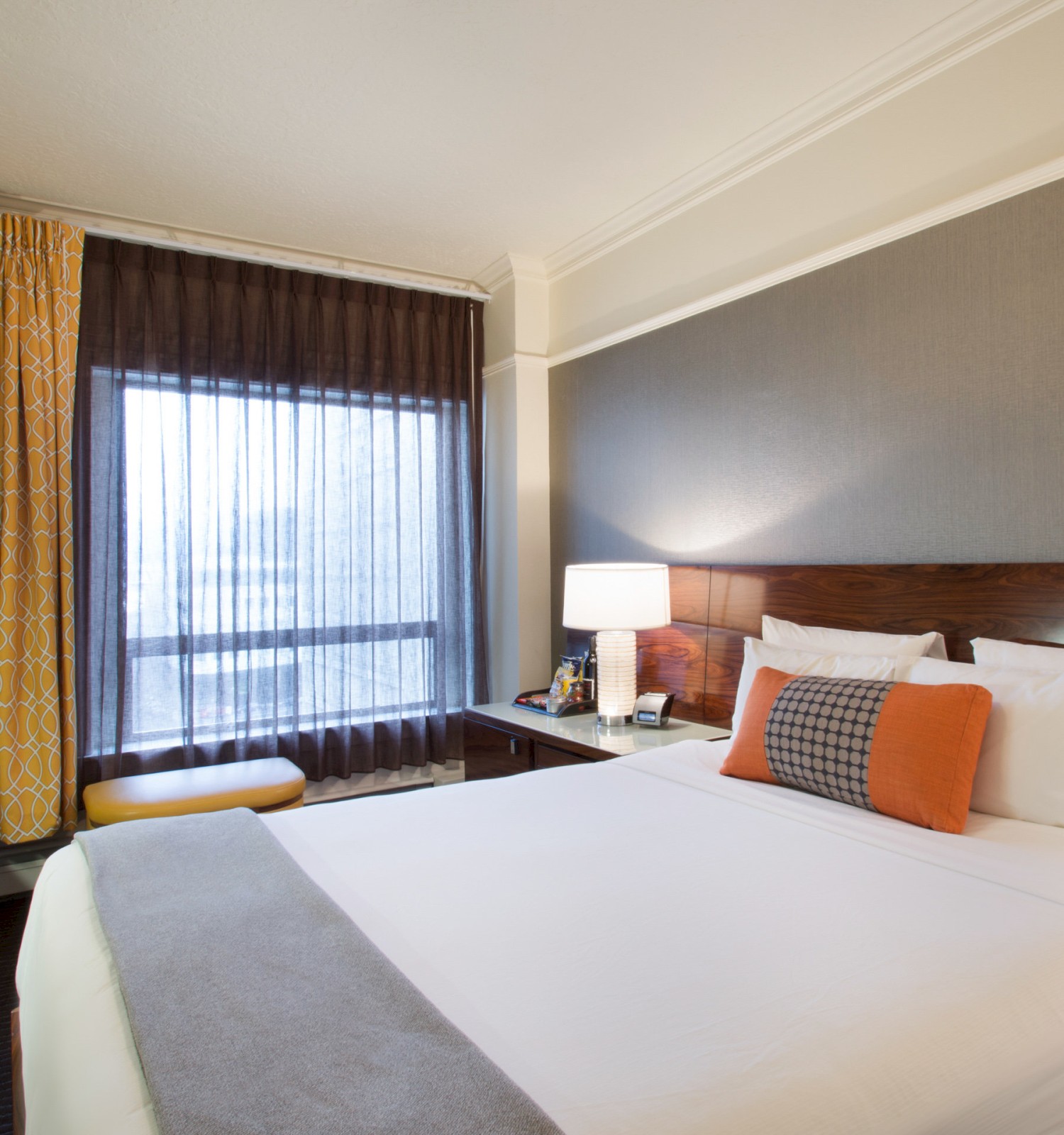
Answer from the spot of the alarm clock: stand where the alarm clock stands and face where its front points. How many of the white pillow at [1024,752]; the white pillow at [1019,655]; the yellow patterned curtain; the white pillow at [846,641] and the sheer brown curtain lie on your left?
3

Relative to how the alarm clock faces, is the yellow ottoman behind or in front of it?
in front

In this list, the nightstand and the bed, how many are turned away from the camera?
0

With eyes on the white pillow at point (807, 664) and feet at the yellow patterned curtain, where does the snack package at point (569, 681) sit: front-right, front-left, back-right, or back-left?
front-left

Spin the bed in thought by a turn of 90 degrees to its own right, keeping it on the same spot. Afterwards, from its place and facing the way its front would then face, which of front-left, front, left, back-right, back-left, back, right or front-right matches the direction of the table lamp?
front-right

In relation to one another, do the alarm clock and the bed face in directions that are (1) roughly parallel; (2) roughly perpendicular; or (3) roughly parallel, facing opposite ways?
roughly parallel

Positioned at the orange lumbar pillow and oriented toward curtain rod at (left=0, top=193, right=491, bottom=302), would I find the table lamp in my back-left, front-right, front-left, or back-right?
front-right

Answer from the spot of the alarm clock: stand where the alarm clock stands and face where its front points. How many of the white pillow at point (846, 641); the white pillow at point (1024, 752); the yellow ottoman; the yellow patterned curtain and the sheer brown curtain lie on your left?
2

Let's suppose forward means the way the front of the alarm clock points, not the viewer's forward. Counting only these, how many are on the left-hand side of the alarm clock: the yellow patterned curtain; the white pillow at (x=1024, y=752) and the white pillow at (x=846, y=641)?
2

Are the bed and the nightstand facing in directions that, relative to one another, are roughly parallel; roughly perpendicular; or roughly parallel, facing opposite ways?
roughly parallel

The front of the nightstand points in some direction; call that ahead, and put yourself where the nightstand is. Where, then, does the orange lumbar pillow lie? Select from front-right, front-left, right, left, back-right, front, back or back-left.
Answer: left

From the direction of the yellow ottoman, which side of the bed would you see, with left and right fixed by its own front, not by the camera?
right

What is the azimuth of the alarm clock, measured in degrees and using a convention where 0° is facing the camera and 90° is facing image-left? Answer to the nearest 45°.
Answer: approximately 45°

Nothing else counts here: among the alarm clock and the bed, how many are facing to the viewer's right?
0

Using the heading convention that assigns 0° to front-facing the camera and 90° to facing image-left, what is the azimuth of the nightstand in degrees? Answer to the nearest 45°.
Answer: approximately 45°
